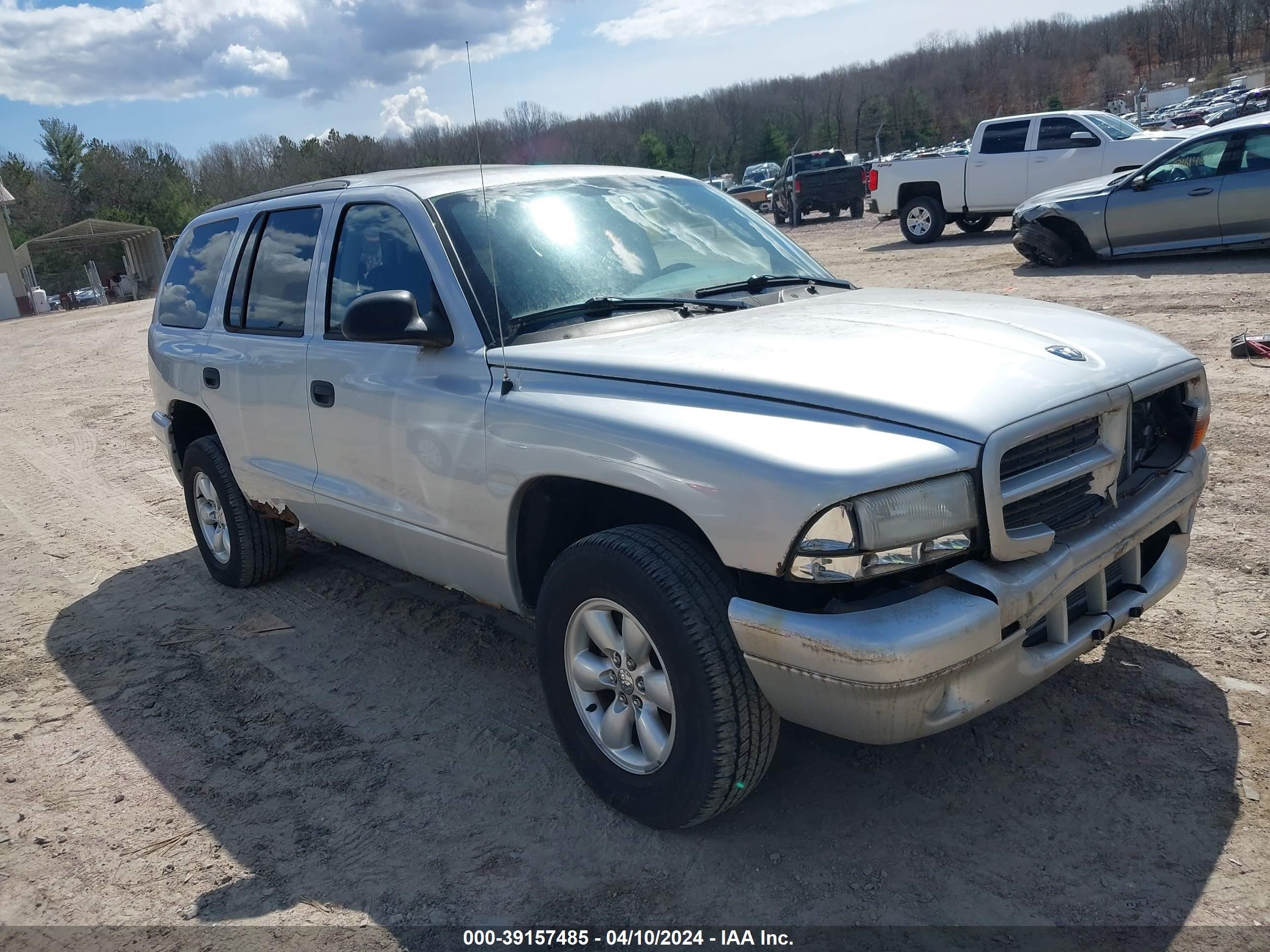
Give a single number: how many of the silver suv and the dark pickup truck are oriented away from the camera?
1

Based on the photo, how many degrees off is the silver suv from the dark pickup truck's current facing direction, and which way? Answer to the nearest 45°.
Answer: approximately 180°

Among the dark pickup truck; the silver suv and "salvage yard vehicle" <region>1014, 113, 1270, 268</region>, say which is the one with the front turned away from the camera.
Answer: the dark pickup truck

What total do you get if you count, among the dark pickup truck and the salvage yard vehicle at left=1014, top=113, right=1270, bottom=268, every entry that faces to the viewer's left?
1

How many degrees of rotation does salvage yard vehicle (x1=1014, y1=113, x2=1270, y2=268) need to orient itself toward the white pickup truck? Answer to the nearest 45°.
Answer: approximately 45° to its right

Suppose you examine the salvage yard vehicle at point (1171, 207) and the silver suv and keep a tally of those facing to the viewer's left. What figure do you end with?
1

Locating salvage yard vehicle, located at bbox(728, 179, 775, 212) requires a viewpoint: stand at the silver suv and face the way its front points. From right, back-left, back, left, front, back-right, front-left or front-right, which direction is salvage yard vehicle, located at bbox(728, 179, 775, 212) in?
back-left

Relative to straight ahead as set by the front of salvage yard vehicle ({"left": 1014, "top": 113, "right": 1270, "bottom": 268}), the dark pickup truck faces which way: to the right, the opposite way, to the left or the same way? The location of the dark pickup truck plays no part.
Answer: to the right

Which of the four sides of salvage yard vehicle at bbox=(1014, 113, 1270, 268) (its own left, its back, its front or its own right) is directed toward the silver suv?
left

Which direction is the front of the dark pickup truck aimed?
away from the camera

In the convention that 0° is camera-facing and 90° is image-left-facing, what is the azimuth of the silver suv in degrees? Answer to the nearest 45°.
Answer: approximately 315°

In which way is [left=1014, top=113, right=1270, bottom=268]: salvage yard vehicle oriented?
to the viewer's left

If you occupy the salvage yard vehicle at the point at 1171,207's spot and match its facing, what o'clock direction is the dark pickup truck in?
The dark pickup truck is roughly at 2 o'clock from the salvage yard vehicle.

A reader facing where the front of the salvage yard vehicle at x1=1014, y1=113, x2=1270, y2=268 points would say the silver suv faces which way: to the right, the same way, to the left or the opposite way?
the opposite way

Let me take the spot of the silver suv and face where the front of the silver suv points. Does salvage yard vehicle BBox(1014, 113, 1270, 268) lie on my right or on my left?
on my left

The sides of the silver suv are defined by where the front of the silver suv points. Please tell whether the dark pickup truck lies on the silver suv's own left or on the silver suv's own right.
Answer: on the silver suv's own left
